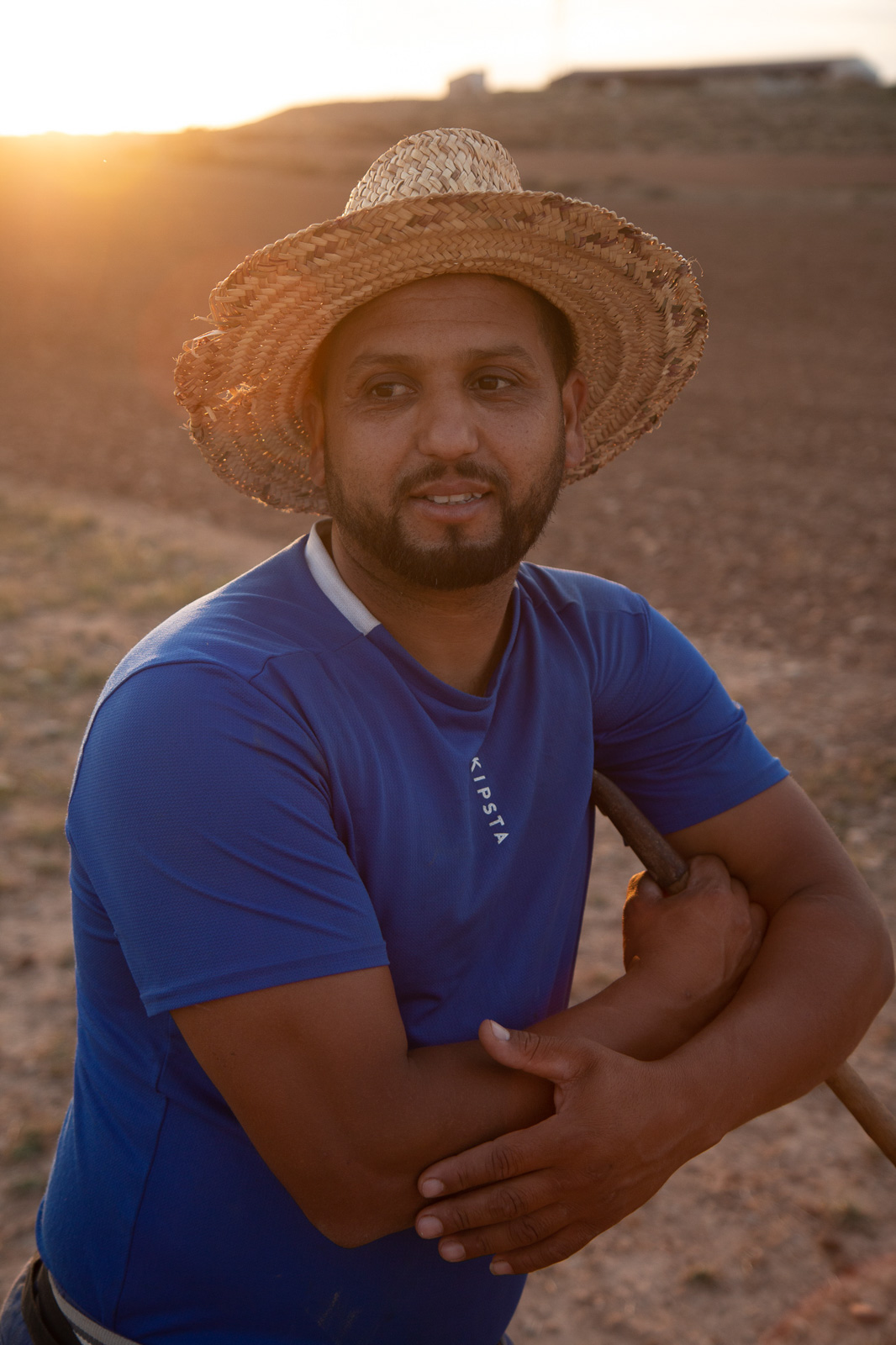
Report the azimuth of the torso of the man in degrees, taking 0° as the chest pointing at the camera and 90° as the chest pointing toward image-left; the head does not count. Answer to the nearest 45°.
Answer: approximately 315°
